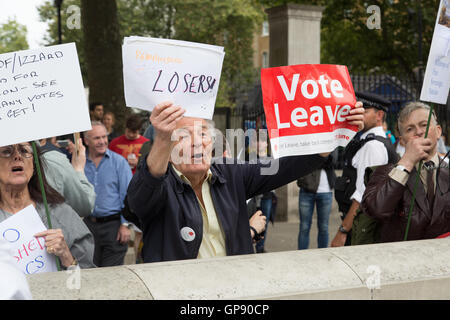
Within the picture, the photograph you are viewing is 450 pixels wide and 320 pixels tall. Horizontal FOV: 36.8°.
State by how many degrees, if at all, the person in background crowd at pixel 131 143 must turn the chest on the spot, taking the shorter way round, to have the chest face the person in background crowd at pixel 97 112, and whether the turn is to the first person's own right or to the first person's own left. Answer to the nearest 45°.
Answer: approximately 180°

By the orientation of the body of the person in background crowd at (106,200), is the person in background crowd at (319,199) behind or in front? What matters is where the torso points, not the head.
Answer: behind

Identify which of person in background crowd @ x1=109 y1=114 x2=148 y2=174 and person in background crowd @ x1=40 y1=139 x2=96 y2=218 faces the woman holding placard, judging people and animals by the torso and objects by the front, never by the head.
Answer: person in background crowd @ x1=109 y1=114 x2=148 y2=174

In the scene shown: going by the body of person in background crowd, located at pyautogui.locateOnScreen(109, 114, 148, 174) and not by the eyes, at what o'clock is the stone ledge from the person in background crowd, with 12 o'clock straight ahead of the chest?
The stone ledge is roughly at 12 o'clock from the person in background crowd.

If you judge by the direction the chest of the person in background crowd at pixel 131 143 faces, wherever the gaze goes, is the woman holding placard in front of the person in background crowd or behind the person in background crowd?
in front
